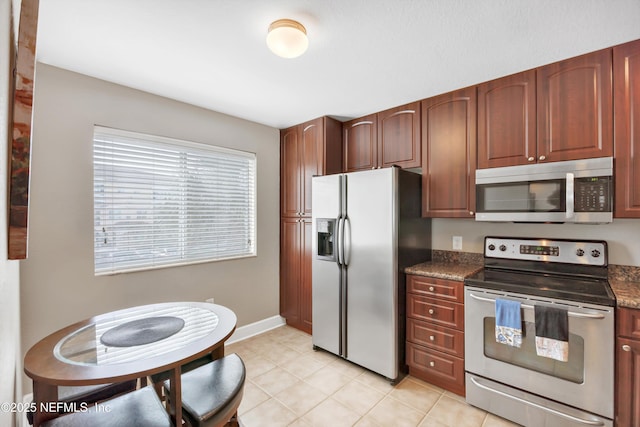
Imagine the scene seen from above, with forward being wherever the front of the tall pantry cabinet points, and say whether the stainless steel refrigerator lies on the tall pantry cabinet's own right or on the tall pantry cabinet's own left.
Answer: on the tall pantry cabinet's own left

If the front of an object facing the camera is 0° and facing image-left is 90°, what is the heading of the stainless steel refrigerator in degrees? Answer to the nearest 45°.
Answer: approximately 45°

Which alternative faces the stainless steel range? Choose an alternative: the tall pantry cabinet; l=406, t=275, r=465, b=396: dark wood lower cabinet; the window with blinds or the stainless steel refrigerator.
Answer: the window with blinds

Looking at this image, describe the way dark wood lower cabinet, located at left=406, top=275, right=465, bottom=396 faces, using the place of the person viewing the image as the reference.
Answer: facing the viewer and to the left of the viewer

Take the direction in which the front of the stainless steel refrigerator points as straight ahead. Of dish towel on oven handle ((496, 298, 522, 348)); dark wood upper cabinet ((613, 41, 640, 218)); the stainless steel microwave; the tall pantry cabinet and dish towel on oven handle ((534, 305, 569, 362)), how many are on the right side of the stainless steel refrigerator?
1

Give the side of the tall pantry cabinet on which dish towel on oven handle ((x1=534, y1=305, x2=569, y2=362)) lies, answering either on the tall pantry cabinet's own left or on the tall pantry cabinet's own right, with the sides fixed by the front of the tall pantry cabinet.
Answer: on the tall pantry cabinet's own left

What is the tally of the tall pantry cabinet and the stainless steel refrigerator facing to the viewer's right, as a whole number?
0

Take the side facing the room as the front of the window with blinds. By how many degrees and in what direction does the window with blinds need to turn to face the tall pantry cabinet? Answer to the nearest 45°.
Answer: approximately 45° to its left

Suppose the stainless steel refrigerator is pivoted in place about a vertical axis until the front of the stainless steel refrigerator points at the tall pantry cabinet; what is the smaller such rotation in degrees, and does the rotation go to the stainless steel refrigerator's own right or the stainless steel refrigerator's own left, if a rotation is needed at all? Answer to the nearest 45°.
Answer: approximately 90° to the stainless steel refrigerator's own right

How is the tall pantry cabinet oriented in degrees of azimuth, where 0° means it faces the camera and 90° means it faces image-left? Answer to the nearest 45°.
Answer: approximately 45°

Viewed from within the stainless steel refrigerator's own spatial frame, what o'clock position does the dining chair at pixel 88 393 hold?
The dining chair is roughly at 12 o'clock from the stainless steel refrigerator.

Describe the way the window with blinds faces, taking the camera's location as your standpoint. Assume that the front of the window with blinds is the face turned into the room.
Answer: facing the viewer and to the right of the viewer

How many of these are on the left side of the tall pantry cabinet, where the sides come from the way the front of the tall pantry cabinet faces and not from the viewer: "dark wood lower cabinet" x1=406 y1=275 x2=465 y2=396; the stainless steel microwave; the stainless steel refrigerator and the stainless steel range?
4

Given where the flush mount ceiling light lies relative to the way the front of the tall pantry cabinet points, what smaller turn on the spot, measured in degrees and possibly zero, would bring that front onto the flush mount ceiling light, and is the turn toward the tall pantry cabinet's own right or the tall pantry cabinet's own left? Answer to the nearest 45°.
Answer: approximately 45° to the tall pantry cabinet's own left

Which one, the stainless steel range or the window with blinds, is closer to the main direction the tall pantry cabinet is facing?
the window with blinds

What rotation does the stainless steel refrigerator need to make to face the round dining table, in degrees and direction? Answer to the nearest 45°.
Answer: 0° — it already faces it

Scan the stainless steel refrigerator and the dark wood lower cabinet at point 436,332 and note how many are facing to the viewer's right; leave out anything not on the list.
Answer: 0

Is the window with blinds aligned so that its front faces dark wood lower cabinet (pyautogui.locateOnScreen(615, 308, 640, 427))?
yes
